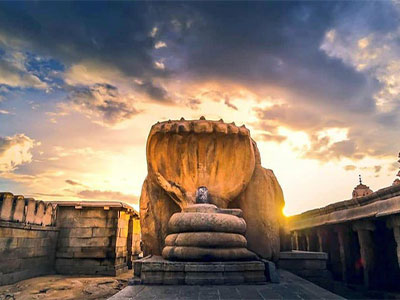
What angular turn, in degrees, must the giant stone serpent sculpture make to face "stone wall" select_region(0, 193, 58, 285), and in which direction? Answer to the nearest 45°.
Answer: approximately 90° to its right

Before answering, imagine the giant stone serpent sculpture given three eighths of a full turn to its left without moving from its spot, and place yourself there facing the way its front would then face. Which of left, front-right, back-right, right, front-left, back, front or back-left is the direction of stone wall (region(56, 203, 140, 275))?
left

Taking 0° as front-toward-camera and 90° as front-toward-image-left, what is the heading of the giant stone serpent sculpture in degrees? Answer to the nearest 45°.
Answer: approximately 0°

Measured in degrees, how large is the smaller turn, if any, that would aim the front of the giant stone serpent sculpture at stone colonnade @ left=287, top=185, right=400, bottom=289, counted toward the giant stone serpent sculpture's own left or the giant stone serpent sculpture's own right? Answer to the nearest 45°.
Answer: approximately 90° to the giant stone serpent sculpture's own left
